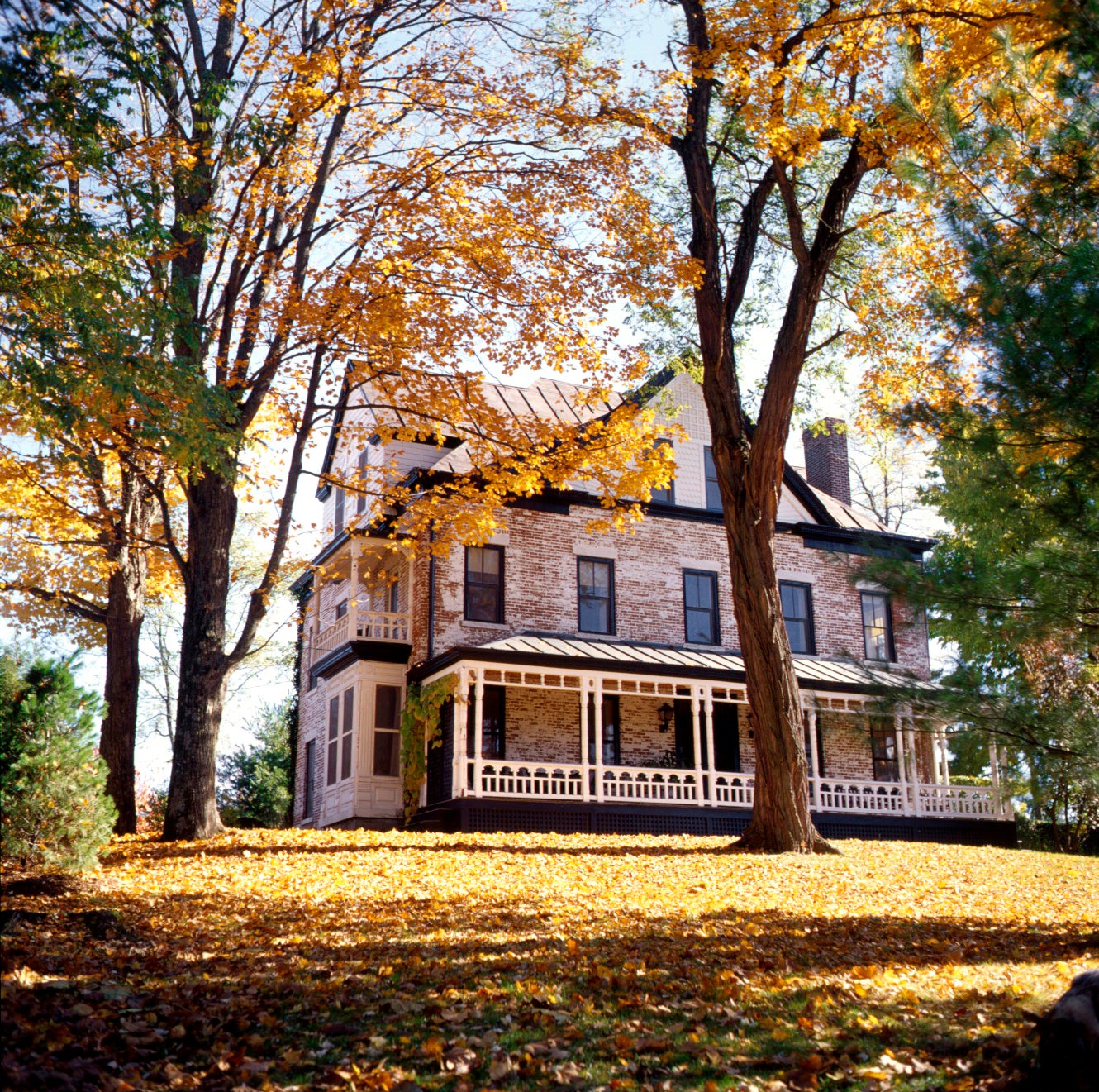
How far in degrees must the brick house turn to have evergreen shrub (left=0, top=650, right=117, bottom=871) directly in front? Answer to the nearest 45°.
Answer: approximately 45° to its right

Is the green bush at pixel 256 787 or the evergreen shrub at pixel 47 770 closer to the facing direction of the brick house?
the evergreen shrub
